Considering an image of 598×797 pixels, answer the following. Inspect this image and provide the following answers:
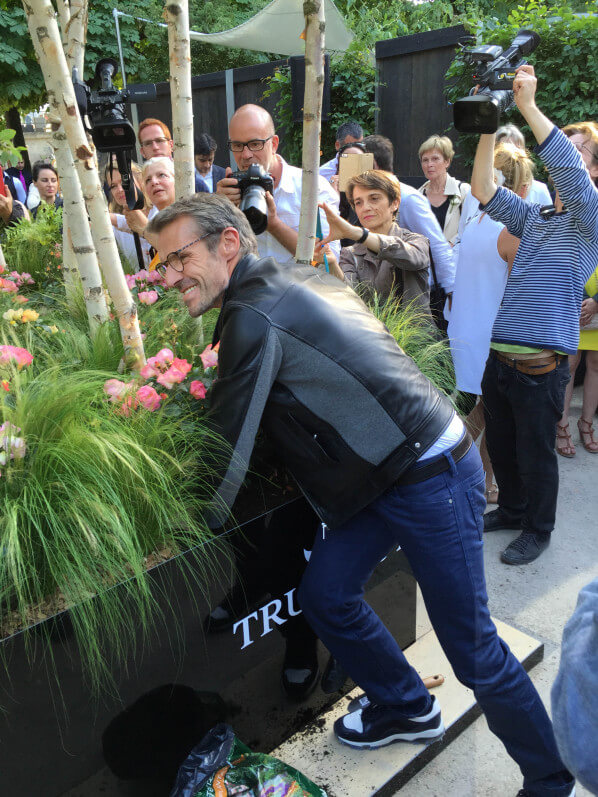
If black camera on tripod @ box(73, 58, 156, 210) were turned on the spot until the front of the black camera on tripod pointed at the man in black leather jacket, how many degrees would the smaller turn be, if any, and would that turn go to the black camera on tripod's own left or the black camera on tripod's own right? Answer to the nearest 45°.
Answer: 0° — it already faces them

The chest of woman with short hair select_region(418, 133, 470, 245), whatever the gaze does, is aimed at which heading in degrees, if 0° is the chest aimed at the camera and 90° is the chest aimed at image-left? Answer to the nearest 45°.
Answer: approximately 45°

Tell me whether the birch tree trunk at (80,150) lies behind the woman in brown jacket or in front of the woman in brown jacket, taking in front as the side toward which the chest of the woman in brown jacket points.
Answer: in front

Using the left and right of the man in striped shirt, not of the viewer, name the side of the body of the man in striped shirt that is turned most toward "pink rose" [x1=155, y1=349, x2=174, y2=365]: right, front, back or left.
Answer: front

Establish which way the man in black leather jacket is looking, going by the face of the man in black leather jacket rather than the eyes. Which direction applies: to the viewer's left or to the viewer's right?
to the viewer's left

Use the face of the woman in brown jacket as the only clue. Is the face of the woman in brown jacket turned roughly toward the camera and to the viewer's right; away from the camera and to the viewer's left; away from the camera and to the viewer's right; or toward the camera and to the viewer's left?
toward the camera and to the viewer's left

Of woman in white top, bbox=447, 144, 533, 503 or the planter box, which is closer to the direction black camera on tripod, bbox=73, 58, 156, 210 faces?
the planter box

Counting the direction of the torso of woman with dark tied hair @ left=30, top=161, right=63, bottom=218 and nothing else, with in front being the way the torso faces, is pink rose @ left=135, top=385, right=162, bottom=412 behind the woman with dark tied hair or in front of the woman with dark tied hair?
in front

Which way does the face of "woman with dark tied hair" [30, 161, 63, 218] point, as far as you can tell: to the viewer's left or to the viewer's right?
to the viewer's right
